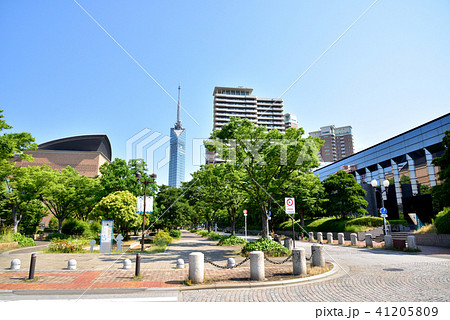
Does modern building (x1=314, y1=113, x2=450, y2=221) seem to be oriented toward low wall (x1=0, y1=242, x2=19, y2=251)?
yes

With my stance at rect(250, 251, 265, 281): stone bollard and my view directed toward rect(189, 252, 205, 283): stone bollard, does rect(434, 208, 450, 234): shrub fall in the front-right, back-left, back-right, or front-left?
back-right

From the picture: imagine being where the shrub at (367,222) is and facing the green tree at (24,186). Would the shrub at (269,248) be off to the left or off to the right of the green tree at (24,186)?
left

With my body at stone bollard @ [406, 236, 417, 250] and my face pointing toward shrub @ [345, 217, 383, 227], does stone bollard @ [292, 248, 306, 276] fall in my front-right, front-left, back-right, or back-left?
back-left

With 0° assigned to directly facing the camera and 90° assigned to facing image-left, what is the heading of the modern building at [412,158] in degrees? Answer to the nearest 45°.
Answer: approximately 45°

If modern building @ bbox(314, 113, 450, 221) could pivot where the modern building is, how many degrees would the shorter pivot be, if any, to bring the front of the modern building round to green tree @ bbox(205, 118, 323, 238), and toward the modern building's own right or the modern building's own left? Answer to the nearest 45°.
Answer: approximately 45° to the modern building's own left

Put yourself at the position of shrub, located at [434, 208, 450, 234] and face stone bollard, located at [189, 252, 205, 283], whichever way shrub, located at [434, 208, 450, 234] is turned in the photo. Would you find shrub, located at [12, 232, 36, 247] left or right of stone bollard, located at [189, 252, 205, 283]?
right

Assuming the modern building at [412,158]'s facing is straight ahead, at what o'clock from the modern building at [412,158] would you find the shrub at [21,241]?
The shrub is roughly at 12 o'clock from the modern building.
